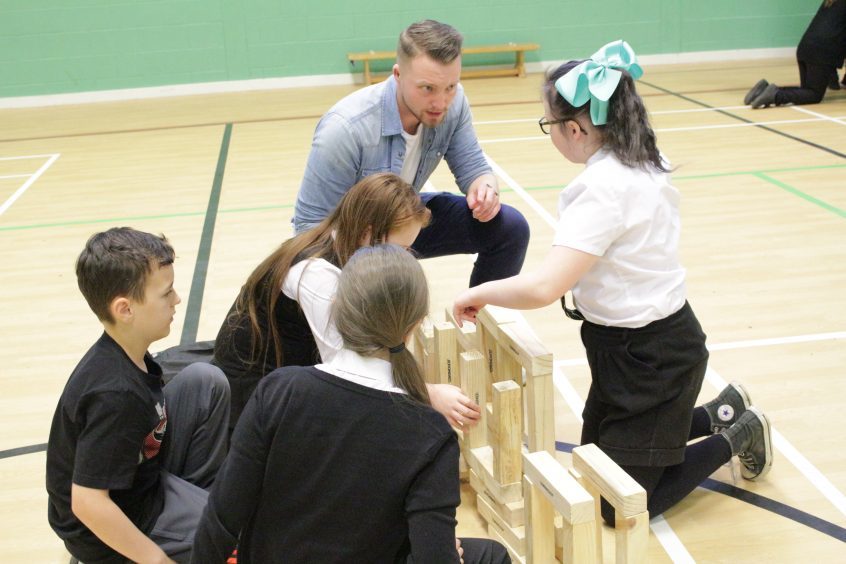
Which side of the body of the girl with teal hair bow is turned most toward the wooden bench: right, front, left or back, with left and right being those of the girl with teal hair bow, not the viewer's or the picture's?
right

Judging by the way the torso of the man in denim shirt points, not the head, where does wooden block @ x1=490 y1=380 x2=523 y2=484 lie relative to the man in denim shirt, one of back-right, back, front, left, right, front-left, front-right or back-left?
front-right

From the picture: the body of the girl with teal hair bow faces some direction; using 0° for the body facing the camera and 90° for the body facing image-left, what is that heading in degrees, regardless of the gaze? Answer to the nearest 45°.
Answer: approximately 90°

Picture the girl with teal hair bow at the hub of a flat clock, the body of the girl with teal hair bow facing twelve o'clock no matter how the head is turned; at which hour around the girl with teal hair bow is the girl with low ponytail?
The girl with low ponytail is roughly at 10 o'clock from the girl with teal hair bow.

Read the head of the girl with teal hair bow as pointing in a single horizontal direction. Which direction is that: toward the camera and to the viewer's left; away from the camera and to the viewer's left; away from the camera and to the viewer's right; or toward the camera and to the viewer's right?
away from the camera and to the viewer's left

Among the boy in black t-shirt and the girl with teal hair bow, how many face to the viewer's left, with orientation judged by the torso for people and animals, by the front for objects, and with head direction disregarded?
1

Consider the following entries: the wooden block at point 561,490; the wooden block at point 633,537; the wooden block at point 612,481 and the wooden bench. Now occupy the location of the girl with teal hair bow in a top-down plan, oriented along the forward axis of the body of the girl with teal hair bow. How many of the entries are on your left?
3

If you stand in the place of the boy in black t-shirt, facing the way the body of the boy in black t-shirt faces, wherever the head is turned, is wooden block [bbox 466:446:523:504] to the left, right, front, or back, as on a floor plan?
front

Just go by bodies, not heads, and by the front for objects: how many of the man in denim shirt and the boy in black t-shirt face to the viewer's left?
0

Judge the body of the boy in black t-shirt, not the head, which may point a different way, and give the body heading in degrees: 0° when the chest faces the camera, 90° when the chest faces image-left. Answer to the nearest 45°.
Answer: approximately 270°

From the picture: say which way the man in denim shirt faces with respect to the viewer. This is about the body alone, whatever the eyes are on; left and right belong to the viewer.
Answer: facing the viewer and to the right of the viewer

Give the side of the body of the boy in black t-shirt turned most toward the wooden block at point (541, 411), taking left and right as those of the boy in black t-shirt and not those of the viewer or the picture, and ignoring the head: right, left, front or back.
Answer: front
